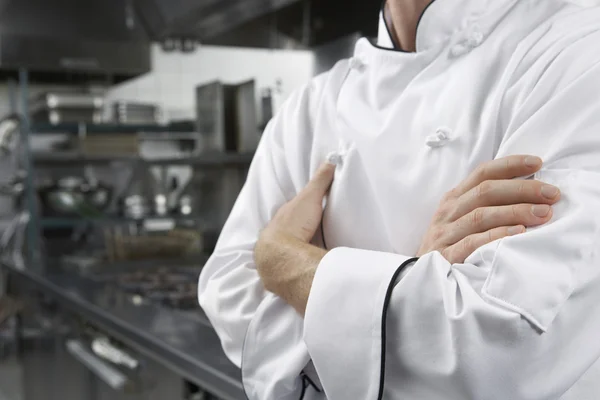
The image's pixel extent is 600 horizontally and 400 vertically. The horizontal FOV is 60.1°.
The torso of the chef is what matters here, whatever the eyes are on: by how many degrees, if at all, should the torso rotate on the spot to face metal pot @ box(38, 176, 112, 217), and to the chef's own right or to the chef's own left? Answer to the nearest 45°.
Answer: approximately 90° to the chef's own right

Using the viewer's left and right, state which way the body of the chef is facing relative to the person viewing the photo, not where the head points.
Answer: facing the viewer and to the left of the viewer

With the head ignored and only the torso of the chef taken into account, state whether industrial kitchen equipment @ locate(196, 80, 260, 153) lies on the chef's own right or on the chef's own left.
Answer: on the chef's own right

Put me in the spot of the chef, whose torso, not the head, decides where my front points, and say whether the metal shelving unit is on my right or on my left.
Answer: on my right

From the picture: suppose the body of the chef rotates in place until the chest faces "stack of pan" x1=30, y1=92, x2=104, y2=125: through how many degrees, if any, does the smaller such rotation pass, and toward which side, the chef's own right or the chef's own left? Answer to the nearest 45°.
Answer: approximately 90° to the chef's own right
